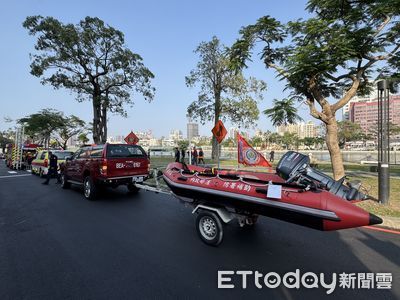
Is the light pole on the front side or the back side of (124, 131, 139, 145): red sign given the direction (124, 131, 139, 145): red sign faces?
on the front side

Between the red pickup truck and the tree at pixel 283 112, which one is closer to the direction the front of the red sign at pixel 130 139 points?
the red pickup truck

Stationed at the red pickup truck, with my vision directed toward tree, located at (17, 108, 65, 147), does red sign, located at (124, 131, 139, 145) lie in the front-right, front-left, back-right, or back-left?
front-right

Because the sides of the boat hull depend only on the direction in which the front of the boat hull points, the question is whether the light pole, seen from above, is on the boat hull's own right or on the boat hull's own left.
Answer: on the boat hull's own right

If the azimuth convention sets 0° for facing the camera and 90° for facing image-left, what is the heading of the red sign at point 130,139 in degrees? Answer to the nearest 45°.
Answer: approximately 0°

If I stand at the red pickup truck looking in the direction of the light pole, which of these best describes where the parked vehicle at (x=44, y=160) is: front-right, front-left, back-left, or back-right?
back-left

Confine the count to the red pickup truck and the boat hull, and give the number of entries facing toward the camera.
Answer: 0

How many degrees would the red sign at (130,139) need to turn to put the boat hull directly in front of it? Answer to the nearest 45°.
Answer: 0° — it already faces it

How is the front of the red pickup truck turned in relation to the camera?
facing away from the viewer and to the left of the viewer

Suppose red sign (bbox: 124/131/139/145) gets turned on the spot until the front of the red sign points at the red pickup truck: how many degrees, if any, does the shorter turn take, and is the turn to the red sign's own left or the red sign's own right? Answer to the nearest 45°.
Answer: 0° — it already faces it

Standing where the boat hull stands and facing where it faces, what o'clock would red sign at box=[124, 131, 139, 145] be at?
The red sign is roughly at 12 o'clock from the boat hull.

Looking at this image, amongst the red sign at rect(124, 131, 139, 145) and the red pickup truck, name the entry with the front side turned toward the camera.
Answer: the red sign

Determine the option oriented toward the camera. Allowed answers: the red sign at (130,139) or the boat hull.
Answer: the red sign

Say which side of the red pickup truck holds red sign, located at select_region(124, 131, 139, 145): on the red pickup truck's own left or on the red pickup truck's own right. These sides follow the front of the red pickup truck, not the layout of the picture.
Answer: on the red pickup truck's own right

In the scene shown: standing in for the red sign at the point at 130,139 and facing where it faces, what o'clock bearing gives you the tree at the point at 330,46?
The tree is roughly at 11 o'clock from the red sign.

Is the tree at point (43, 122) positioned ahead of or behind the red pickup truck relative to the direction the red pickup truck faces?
ahead

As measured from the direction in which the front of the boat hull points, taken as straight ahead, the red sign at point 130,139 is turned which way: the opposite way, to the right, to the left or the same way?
the opposite way

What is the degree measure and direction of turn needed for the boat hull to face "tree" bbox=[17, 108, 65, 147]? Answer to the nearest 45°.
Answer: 0° — it already faces it
